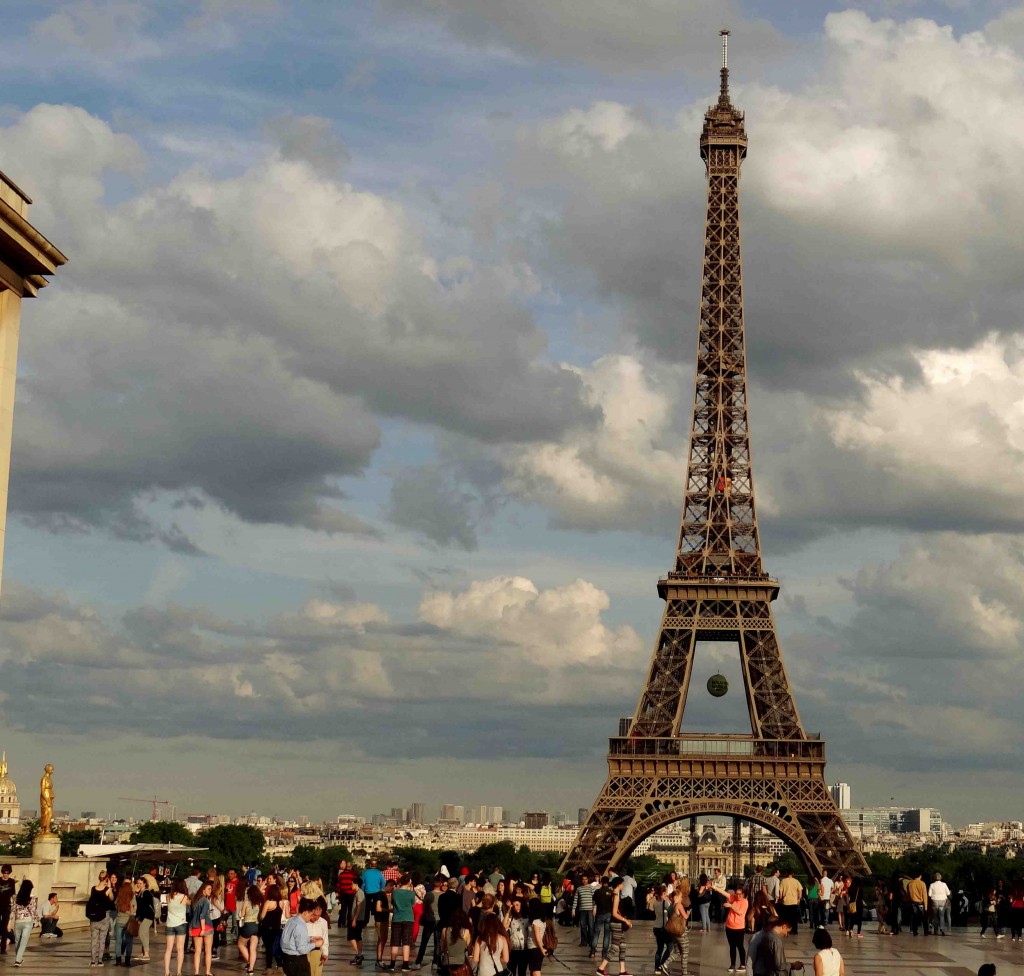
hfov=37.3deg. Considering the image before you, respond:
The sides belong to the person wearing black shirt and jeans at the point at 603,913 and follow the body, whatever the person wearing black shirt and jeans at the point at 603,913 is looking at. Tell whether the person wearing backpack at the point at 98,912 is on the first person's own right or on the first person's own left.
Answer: on the first person's own left

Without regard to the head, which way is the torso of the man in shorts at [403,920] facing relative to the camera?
away from the camera

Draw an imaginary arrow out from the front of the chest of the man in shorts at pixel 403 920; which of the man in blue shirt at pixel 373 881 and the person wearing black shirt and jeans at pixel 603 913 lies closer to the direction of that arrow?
the man in blue shirt

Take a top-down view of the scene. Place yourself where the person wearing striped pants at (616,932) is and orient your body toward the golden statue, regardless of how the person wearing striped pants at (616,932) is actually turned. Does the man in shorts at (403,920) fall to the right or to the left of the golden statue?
left

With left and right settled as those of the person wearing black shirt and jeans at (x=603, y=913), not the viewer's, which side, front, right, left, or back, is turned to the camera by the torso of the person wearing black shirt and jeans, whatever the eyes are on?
back

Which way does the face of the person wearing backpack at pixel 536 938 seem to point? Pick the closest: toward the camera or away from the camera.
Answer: away from the camera

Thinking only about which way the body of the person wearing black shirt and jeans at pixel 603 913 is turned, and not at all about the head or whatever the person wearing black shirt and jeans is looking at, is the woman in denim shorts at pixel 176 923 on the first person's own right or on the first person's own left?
on the first person's own left

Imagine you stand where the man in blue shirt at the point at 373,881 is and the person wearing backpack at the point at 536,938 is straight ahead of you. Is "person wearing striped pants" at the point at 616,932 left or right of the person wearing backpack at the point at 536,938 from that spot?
left

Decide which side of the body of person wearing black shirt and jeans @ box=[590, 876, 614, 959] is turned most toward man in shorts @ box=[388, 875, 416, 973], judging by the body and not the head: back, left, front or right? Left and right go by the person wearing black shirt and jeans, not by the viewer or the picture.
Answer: left
